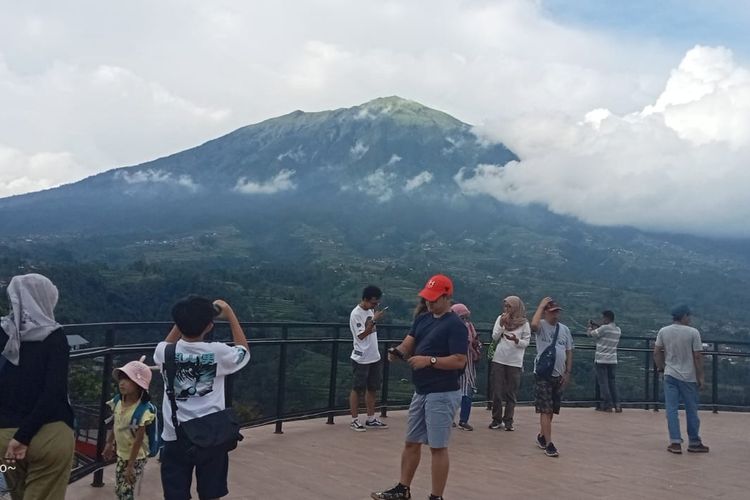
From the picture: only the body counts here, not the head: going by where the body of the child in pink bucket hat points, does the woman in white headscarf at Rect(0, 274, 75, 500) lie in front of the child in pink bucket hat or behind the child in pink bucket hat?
in front

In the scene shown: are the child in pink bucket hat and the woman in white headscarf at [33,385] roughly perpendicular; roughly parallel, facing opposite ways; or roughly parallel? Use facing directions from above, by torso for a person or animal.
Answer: roughly perpendicular

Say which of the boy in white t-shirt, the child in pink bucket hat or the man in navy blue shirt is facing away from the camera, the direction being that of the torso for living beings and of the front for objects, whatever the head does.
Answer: the boy in white t-shirt

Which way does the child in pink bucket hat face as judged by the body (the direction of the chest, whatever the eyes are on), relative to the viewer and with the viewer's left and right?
facing the viewer and to the left of the viewer

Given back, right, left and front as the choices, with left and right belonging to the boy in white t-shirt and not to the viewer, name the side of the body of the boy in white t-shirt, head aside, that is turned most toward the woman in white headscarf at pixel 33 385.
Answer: left

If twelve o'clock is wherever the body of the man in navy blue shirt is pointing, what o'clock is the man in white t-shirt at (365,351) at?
The man in white t-shirt is roughly at 4 o'clock from the man in navy blue shirt.

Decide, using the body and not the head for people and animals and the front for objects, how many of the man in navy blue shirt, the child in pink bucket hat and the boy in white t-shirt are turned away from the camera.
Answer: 1

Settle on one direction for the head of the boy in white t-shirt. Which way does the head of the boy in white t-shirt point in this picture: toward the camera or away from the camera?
away from the camera

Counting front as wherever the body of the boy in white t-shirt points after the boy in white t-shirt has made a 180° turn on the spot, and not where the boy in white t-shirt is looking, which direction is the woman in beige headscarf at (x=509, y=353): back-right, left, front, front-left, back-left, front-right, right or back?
back-left

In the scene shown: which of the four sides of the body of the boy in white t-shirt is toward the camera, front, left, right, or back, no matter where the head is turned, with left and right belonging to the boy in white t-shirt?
back

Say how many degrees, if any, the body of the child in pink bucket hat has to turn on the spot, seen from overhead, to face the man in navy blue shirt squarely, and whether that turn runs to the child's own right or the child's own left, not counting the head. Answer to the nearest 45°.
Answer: approximately 135° to the child's own left

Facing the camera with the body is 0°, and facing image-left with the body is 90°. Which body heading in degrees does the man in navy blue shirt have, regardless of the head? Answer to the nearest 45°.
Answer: approximately 45°

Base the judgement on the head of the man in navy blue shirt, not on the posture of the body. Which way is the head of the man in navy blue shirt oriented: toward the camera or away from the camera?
toward the camera

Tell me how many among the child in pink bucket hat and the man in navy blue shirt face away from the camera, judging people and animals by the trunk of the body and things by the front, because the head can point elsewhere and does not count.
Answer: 0
